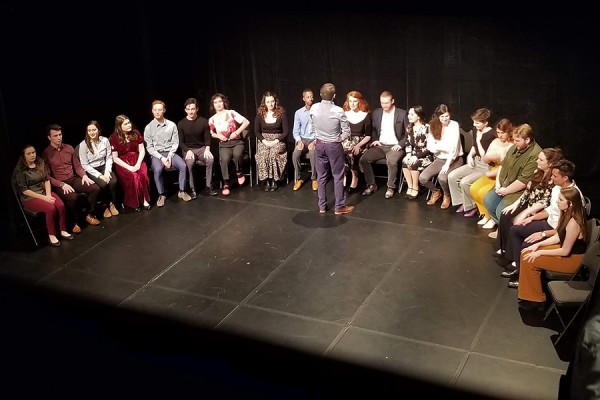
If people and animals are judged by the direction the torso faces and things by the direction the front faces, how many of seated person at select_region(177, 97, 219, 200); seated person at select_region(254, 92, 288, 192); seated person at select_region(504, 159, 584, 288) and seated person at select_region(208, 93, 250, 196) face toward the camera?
3

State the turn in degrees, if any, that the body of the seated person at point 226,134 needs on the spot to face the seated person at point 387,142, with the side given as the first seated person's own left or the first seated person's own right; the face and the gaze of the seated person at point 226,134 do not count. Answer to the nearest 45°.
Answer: approximately 90° to the first seated person's own left

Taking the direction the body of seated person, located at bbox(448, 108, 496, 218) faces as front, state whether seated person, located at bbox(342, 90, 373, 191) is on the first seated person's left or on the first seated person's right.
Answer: on the first seated person's right

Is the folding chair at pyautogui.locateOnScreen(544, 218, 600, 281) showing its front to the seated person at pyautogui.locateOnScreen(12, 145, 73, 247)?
yes

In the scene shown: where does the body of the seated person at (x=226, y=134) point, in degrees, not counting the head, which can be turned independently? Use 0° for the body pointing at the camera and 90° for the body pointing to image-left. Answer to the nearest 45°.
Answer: approximately 0°

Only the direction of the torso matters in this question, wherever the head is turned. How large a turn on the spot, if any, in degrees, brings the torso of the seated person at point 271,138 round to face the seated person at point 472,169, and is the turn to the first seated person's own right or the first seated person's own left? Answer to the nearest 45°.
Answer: approximately 45° to the first seated person's own left

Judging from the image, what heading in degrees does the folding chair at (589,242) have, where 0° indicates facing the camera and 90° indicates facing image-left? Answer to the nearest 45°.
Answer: approximately 90°

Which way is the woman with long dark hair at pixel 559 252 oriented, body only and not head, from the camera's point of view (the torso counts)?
to the viewer's left

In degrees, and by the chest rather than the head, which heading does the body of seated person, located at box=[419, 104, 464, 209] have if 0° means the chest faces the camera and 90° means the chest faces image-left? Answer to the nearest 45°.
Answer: approximately 45°

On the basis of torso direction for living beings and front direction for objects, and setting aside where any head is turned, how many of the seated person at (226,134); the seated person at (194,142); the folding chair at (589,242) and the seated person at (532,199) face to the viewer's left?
2
